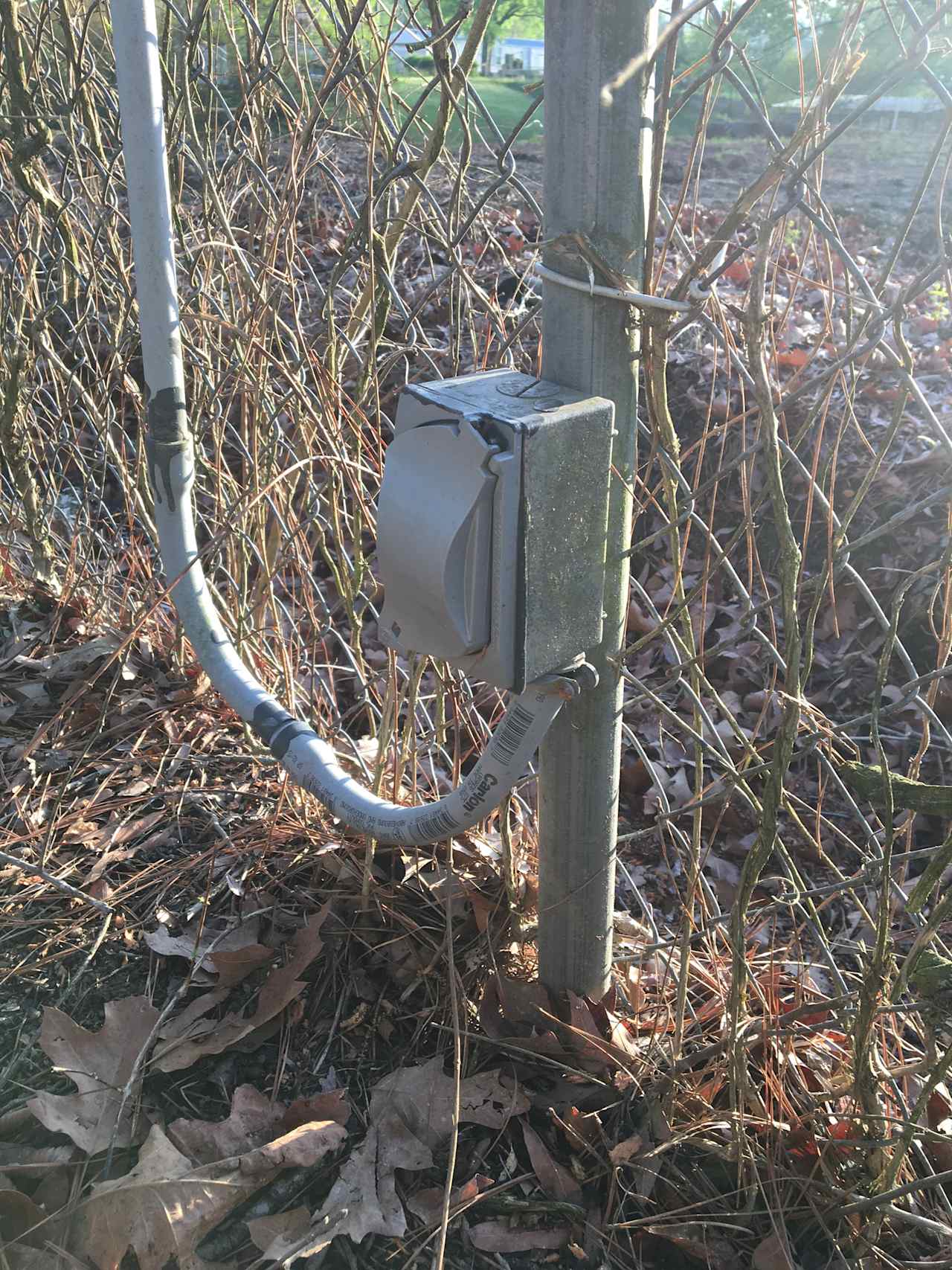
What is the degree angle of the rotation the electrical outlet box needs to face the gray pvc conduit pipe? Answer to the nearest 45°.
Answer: approximately 90° to its right

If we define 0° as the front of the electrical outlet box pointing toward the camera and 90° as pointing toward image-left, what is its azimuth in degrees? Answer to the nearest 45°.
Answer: approximately 45°
